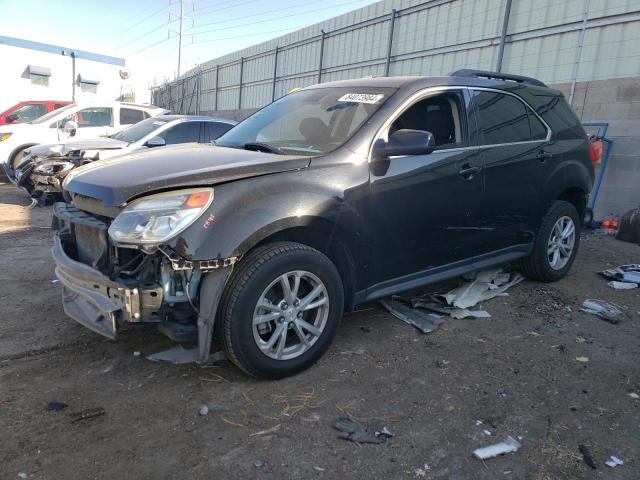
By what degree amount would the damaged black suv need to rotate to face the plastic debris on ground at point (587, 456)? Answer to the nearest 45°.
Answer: approximately 90° to its left

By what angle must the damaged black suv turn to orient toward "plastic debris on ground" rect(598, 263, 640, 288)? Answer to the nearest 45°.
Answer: approximately 180°

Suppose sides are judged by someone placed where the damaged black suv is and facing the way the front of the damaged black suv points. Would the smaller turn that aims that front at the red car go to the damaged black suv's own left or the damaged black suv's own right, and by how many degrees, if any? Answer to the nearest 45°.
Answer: approximately 90° to the damaged black suv's own right

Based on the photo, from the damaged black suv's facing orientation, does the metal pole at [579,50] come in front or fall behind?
behind

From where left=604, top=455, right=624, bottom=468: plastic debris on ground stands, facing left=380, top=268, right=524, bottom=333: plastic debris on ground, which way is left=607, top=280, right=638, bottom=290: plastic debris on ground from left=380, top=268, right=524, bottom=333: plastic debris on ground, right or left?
right

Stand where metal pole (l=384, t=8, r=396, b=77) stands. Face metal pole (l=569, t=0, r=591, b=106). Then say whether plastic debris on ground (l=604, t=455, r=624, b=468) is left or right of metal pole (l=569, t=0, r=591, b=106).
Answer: right

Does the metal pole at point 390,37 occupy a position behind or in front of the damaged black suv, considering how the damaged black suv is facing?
behind

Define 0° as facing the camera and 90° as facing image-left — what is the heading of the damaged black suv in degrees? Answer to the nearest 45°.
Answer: approximately 45°
